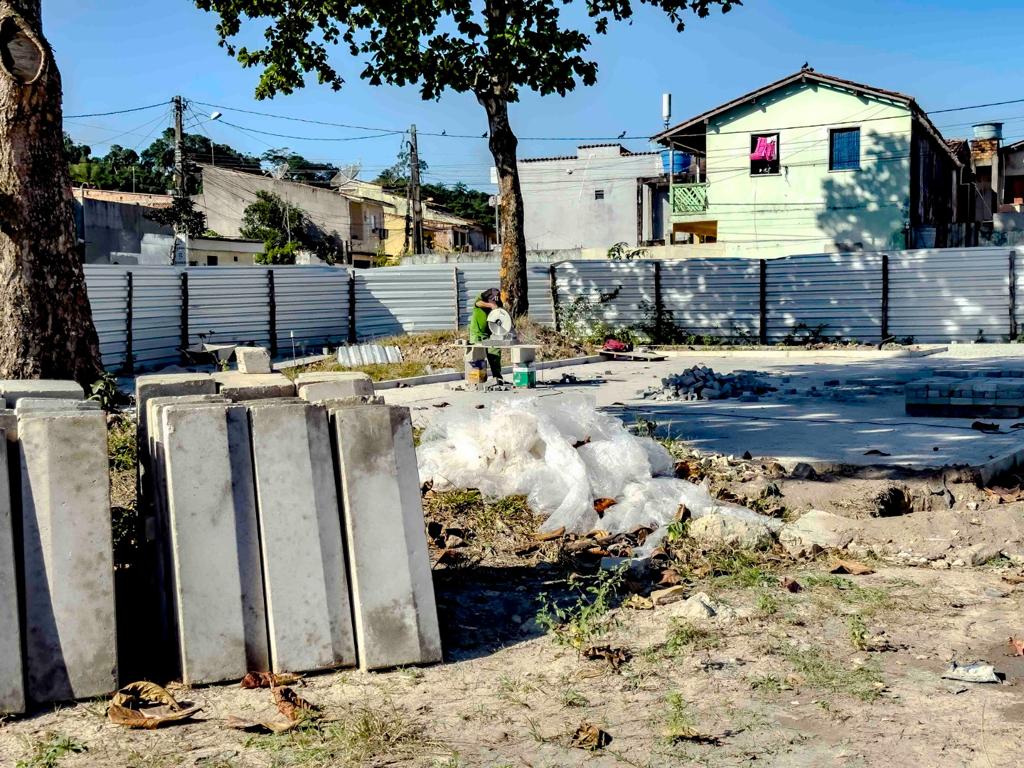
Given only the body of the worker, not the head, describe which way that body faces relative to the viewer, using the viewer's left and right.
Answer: facing to the right of the viewer

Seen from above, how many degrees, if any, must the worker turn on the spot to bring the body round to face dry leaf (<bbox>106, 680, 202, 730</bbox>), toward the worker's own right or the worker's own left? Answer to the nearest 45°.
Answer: approximately 90° to the worker's own right

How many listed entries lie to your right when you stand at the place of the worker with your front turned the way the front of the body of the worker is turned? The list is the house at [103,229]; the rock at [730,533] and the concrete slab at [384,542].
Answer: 2

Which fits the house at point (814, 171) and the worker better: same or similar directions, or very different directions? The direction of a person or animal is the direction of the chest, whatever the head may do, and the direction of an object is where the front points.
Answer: very different directions

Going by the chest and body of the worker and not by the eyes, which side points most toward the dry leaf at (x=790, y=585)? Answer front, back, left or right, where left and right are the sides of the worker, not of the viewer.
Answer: right

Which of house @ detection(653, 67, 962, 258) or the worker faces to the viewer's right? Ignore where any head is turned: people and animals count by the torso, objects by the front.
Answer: the worker

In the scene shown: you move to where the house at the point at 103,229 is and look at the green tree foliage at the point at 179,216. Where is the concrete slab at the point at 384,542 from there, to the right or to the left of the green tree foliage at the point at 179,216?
right
